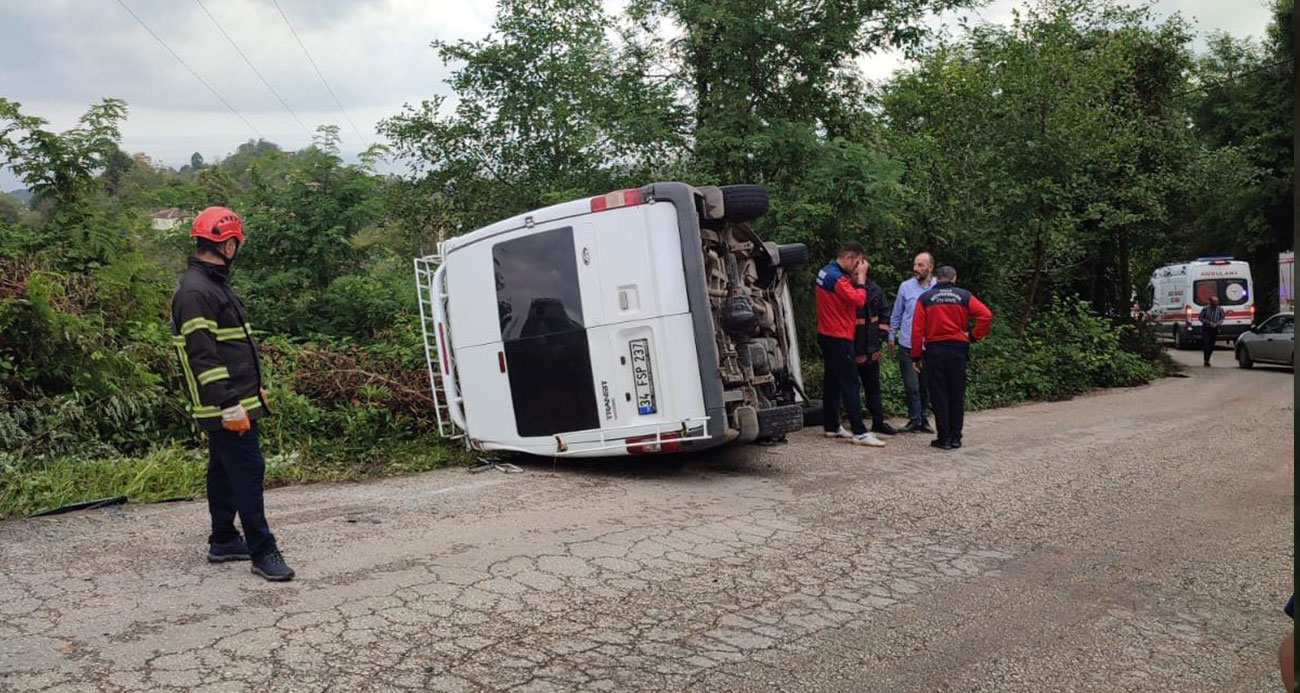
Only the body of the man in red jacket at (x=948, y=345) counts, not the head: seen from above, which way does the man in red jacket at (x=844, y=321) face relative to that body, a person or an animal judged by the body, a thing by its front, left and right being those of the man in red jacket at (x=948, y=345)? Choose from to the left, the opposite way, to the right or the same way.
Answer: to the right

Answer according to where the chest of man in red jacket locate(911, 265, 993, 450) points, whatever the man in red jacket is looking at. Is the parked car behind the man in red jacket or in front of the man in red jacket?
in front

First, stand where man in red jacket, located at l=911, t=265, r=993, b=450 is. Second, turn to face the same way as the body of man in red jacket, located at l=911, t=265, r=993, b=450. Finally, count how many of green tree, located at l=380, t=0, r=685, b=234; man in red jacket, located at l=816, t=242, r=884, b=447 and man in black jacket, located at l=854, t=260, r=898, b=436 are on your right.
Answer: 0

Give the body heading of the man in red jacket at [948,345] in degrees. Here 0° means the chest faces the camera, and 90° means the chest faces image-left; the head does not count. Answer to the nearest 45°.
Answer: approximately 180°

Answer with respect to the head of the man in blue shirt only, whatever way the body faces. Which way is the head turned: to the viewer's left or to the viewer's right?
to the viewer's left

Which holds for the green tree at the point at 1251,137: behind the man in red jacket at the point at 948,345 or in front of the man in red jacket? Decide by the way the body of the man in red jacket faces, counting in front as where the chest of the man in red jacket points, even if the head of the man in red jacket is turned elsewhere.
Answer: in front

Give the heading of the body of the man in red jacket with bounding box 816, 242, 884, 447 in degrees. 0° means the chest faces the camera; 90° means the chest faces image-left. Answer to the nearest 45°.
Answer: approximately 270°

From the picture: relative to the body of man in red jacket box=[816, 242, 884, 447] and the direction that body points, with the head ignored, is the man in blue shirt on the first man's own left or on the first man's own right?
on the first man's own left

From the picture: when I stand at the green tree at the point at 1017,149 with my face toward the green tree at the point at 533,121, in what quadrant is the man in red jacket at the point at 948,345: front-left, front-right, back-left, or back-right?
front-left

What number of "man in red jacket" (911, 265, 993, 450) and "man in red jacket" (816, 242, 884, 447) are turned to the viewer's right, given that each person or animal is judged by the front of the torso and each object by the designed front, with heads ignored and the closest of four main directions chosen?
1

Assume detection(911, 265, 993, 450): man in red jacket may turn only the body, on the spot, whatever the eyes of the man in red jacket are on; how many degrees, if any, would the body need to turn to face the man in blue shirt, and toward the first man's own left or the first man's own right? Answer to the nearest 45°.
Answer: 0° — they already face them

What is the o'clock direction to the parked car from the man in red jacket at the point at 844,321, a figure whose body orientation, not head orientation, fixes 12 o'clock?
The parked car is roughly at 10 o'clock from the man in red jacket.

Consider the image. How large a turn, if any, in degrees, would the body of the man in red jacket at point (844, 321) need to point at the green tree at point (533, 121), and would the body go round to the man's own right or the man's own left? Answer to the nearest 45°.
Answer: approximately 135° to the man's own left

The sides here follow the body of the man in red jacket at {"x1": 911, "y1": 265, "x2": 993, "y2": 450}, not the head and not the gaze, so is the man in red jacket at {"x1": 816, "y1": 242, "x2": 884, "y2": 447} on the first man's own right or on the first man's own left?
on the first man's own left

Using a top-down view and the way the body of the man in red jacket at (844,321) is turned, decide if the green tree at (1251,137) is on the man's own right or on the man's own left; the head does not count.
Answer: on the man's own left
